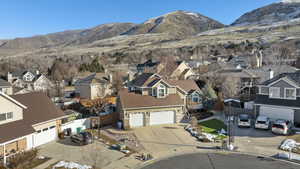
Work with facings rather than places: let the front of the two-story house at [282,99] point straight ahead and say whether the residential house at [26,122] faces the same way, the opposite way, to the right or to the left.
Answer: to the left

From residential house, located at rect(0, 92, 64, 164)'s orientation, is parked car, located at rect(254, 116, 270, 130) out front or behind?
out front

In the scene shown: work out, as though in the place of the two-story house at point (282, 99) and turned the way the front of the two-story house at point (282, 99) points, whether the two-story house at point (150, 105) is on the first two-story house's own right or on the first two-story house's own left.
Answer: on the first two-story house's own right

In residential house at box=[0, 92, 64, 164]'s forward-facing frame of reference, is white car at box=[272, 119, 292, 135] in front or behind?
in front

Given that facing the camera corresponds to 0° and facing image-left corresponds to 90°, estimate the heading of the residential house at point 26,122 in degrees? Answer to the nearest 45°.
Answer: approximately 315°
